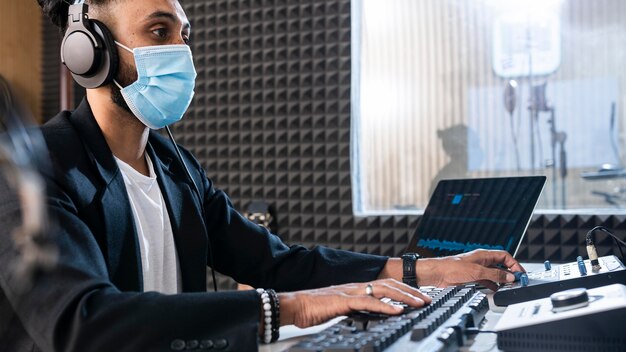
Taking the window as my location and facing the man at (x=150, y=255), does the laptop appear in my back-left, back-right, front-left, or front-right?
front-left

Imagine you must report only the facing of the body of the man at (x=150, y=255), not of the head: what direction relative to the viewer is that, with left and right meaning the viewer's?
facing the viewer and to the right of the viewer

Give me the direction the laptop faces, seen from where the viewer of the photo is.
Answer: facing the viewer and to the left of the viewer

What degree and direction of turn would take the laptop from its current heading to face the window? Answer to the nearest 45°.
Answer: approximately 135° to its right

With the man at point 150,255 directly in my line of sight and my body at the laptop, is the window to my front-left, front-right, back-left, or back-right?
back-right

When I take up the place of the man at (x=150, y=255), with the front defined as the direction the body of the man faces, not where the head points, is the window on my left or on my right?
on my left

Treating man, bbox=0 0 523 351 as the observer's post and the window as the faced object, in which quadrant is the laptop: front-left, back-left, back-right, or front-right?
front-right

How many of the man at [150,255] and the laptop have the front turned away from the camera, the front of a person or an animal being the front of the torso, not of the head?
0
